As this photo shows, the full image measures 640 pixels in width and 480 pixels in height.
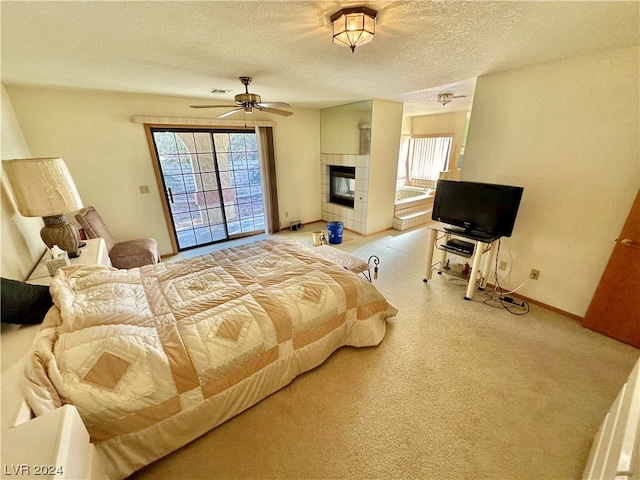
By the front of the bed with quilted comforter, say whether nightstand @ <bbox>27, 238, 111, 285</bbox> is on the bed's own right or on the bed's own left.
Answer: on the bed's own left

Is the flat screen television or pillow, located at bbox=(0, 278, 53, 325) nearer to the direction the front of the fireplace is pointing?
the pillow

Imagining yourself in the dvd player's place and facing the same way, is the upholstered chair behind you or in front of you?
in front

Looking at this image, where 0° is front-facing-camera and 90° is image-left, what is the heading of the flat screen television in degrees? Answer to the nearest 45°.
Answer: approximately 45°

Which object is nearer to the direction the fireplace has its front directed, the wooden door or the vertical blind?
the wooden door

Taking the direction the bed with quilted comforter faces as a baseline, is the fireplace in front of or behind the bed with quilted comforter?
in front

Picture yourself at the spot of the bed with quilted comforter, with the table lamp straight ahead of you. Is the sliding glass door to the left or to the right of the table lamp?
right

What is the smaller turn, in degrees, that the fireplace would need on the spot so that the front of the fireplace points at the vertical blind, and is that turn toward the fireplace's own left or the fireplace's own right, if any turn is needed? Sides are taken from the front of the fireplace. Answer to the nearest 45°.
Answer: approximately 180°

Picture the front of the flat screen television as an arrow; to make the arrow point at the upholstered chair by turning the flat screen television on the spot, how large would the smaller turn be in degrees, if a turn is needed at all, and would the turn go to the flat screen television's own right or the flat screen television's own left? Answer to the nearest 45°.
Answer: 0° — it already faces it

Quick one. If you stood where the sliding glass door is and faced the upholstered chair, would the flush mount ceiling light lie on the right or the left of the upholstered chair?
left

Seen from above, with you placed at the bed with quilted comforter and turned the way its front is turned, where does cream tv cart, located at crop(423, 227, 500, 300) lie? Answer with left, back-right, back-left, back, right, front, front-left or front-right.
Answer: front-right

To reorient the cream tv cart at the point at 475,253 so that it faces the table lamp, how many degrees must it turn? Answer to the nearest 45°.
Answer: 0° — it already faces it

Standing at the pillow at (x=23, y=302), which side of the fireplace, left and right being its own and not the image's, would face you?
front

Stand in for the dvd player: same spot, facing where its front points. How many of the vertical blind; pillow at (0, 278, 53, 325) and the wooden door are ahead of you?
1
